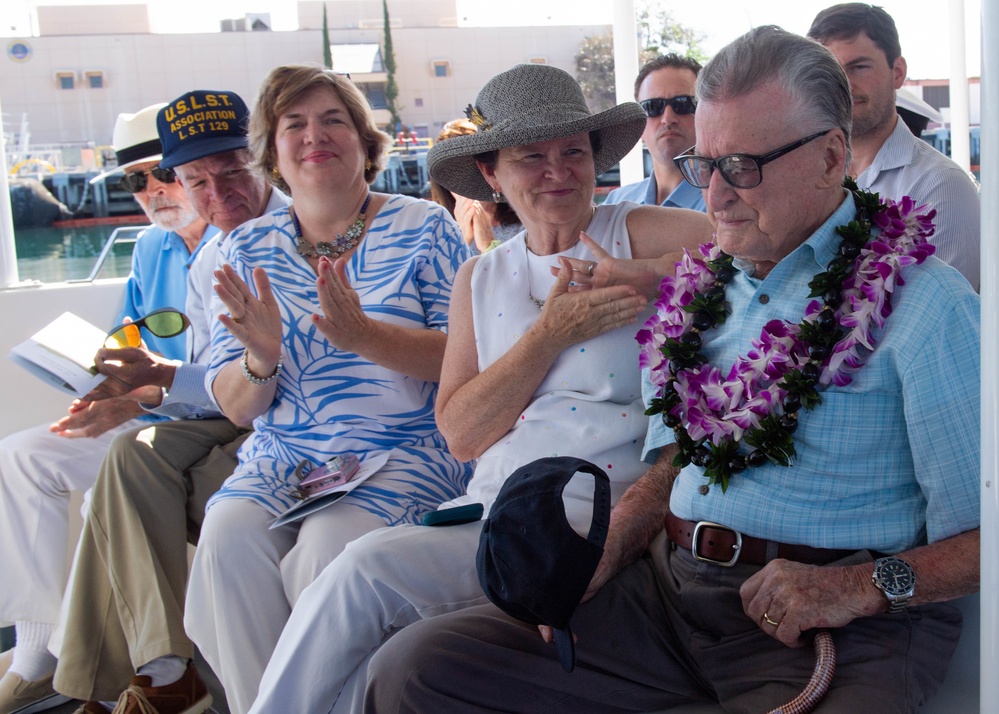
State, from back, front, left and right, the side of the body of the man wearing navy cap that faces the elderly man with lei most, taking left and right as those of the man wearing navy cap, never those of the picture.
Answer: left

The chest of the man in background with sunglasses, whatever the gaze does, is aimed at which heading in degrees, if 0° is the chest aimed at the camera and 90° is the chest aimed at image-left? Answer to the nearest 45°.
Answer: approximately 0°

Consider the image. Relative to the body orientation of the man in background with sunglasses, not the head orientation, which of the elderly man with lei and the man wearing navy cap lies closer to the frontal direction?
the elderly man with lei

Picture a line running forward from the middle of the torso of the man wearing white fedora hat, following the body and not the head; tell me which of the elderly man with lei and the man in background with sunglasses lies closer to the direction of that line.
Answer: the elderly man with lei

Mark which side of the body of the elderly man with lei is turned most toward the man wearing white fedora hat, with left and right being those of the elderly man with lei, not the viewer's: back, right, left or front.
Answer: right
